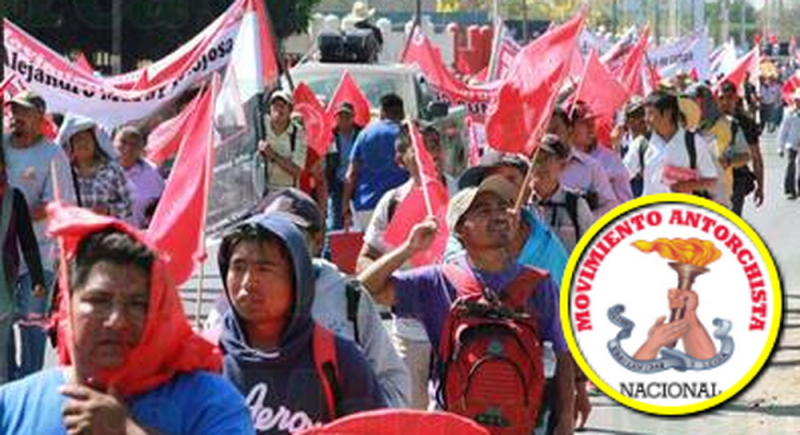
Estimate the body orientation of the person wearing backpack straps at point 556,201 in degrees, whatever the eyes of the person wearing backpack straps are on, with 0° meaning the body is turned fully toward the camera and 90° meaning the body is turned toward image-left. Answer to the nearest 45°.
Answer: approximately 45°

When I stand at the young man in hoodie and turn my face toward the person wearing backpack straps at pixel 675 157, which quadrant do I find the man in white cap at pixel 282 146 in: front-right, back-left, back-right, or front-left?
front-left

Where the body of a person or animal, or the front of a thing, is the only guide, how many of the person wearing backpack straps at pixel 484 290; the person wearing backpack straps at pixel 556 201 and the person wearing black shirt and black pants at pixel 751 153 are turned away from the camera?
0

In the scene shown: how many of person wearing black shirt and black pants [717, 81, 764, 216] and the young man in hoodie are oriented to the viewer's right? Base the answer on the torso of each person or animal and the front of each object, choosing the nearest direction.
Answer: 0

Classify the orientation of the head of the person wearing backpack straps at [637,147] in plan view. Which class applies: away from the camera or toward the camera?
toward the camera

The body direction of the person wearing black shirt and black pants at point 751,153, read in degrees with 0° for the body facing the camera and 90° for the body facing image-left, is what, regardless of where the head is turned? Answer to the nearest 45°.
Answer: approximately 45°

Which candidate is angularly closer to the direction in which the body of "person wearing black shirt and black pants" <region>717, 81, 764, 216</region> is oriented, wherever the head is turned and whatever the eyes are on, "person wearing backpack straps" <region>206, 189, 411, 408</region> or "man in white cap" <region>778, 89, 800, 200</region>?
the person wearing backpack straps

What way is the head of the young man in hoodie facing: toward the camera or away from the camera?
toward the camera

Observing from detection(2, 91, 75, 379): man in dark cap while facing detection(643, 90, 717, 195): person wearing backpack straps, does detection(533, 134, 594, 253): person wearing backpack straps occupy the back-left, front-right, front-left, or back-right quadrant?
front-right

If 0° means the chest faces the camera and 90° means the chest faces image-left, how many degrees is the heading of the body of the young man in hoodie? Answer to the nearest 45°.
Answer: approximately 45°

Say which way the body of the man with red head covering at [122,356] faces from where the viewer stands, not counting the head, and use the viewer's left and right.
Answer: facing the viewer
